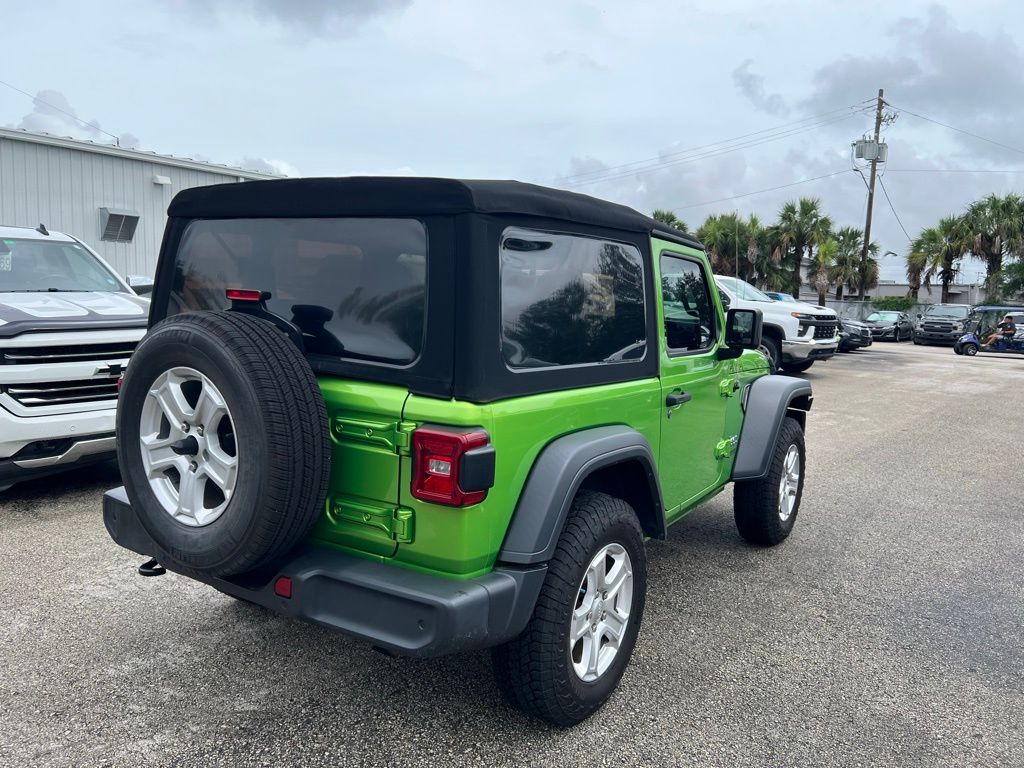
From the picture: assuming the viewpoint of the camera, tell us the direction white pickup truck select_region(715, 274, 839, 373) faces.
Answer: facing the viewer and to the right of the viewer

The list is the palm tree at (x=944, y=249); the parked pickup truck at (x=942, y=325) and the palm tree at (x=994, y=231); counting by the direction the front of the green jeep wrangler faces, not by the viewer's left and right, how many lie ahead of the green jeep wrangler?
3

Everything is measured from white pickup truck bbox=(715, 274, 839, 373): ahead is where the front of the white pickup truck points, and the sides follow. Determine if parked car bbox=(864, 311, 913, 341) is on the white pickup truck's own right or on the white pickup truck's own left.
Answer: on the white pickup truck's own left

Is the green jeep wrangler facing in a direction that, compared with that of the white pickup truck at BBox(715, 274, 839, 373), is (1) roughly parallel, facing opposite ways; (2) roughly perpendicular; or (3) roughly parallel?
roughly perpendicular

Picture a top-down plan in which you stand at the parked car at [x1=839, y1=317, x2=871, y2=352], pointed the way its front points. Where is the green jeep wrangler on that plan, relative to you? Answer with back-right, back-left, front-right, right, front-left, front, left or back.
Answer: front-right

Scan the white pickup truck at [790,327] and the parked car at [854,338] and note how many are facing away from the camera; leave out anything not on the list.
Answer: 0

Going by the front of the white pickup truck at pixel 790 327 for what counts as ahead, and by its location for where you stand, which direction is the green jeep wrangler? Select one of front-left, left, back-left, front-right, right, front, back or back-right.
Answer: front-right

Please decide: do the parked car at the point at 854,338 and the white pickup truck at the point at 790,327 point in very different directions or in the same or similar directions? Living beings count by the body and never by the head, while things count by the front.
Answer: same or similar directions

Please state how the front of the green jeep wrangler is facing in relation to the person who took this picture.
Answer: facing away from the viewer and to the right of the viewer

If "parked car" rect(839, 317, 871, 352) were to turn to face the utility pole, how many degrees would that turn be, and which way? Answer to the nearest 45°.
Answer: approximately 135° to its left

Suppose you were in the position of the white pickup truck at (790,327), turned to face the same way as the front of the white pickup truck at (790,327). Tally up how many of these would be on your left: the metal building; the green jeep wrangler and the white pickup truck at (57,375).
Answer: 0

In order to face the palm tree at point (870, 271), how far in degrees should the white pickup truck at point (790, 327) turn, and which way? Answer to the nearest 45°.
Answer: approximately 135° to its left

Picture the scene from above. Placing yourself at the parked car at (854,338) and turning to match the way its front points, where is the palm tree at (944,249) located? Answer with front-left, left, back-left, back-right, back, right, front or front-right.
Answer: back-left

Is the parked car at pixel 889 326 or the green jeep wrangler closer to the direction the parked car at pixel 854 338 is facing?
the green jeep wrangler

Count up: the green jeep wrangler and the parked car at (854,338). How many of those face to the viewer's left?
0

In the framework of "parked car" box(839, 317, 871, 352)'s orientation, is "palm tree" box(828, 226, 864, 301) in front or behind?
behind

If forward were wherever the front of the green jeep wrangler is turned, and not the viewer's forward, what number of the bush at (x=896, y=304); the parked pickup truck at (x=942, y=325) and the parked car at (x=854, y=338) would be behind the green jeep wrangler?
0
